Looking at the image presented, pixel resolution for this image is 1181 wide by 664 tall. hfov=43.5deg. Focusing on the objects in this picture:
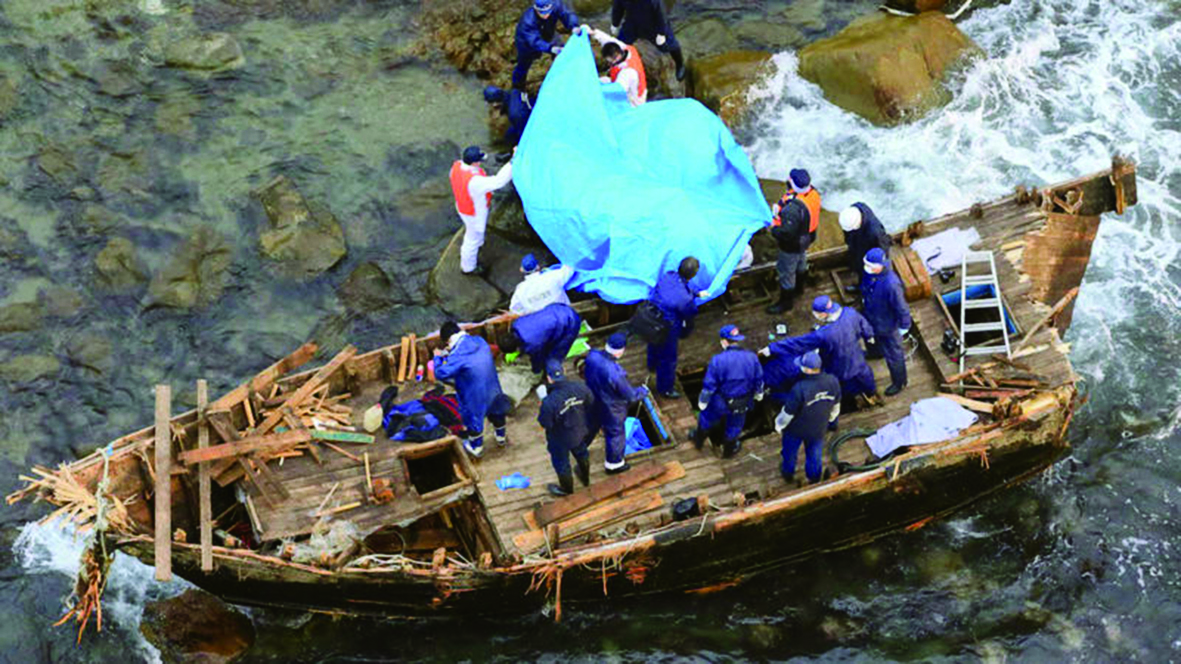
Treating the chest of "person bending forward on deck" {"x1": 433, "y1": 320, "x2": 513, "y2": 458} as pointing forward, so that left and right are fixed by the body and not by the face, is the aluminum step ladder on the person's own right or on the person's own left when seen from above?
on the person's own right

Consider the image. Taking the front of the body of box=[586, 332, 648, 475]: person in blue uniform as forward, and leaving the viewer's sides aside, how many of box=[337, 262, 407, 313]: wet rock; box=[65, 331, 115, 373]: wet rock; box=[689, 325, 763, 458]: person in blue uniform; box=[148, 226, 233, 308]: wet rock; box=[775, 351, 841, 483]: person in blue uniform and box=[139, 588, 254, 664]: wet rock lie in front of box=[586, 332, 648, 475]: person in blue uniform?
2

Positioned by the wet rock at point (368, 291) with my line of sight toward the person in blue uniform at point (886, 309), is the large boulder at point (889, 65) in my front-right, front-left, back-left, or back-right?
front-left

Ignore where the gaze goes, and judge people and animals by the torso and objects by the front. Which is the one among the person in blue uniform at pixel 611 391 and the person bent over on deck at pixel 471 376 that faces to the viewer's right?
the person in blue uniform

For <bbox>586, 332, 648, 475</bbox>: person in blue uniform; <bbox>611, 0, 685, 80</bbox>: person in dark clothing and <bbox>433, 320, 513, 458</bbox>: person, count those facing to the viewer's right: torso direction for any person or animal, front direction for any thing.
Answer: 1

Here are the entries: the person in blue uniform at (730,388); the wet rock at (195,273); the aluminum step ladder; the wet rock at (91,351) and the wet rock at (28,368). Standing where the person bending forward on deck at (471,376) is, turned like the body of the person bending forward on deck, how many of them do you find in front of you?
3

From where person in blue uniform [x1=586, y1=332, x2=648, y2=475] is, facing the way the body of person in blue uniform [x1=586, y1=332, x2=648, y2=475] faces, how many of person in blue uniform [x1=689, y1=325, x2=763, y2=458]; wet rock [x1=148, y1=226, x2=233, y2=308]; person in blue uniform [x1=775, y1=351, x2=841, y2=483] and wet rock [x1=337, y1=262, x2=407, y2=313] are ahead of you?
2

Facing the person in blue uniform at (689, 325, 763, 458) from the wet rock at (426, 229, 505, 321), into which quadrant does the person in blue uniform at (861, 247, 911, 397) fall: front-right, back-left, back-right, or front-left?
front-left

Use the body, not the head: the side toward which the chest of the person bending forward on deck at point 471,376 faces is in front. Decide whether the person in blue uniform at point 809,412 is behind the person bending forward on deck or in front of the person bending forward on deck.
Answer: behind

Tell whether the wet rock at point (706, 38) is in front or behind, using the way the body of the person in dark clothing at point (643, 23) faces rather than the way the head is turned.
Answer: behind

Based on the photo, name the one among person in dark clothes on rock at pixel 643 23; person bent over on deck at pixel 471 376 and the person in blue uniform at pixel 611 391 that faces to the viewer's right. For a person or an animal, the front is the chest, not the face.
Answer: the person in blue uniform

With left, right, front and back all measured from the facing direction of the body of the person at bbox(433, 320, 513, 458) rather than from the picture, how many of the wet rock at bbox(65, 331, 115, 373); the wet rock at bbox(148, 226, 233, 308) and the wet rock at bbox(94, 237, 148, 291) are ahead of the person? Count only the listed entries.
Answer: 3

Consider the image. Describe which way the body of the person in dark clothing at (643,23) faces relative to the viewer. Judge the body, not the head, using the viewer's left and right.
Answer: facing the viewer and to the left of the viewer

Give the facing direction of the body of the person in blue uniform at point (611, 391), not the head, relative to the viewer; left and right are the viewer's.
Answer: facing to the right of the viewer
